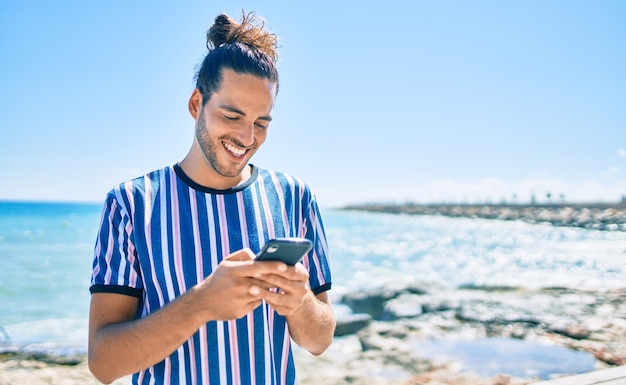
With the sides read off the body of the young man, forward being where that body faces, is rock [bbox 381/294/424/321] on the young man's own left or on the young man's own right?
on the young man's own left

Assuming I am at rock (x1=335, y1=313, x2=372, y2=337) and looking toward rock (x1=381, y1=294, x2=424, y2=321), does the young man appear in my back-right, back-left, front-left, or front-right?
back-right

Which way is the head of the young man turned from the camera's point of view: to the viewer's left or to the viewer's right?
to the viewer's right

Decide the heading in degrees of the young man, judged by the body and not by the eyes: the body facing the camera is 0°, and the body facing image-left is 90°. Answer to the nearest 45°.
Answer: approximately 315°
